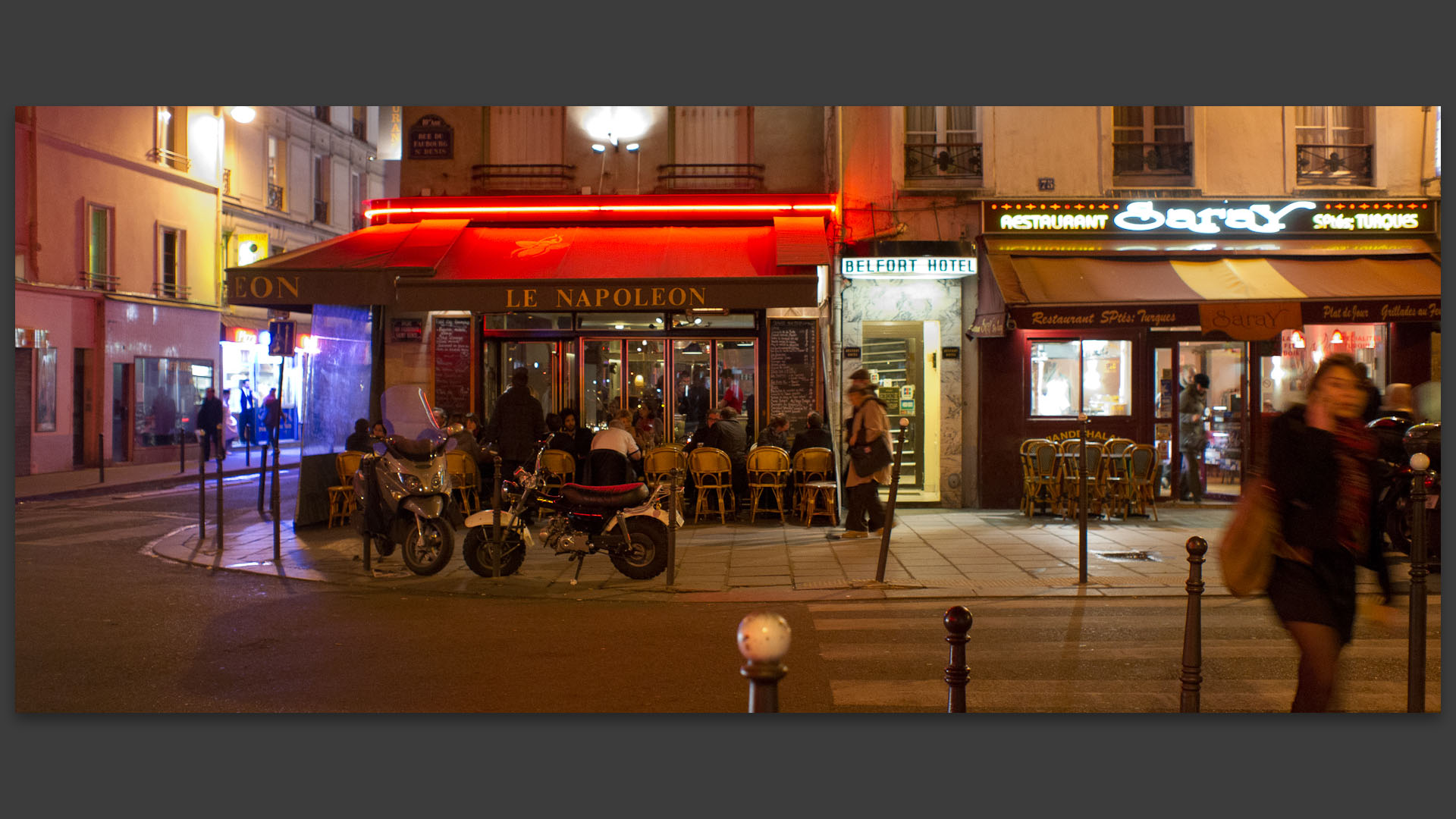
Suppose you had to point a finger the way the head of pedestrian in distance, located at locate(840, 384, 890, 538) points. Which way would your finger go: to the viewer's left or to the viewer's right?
to the viewer's left

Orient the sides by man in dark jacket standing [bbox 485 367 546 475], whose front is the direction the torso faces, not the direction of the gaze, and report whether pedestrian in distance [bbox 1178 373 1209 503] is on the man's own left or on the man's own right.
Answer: on the man's own right

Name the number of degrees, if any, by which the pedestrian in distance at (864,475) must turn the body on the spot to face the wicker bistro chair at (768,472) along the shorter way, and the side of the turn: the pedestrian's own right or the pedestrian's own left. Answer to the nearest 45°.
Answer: approximately 45° to the pedestrian's own right

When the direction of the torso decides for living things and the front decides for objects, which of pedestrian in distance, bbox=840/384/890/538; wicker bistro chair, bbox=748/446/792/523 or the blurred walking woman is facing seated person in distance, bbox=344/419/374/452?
pedestrian in distance, bbox=840/384/890/538

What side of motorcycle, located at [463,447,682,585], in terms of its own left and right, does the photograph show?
left
